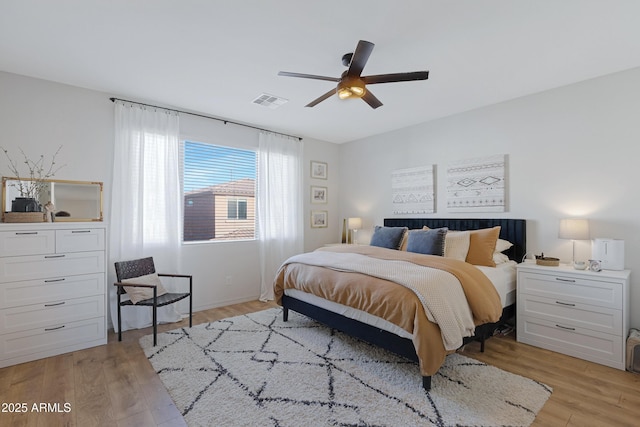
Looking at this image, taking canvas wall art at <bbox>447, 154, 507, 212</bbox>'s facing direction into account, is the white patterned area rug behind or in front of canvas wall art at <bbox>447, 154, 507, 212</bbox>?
in front

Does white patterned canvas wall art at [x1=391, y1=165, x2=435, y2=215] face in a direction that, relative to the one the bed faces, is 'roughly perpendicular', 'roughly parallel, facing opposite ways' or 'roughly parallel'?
roughly parallel

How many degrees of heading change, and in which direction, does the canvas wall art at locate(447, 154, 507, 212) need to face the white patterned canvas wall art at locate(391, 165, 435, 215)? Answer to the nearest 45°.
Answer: approximately 45° to its right

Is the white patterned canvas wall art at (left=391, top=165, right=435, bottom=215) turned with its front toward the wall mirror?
yes

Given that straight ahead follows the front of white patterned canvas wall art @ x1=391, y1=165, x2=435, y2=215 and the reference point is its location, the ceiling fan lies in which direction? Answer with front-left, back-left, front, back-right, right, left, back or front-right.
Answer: front-left

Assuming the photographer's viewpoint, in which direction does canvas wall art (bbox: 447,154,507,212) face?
facing the viewer and to the left of the viewer

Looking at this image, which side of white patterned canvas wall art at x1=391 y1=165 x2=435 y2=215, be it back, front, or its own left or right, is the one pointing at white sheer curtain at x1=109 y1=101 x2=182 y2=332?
front

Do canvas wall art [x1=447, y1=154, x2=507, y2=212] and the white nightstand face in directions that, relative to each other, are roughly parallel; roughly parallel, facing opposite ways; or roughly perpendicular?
roughly parallel

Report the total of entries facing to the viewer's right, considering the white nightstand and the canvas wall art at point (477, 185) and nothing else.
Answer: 0

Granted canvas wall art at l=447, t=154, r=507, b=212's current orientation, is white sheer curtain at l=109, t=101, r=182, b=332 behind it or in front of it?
in front

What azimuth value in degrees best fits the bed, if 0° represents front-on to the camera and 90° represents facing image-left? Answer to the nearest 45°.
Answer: approximately 45°

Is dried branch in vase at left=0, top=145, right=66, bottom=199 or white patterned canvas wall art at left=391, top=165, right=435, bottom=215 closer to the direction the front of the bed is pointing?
the dried branch in vase

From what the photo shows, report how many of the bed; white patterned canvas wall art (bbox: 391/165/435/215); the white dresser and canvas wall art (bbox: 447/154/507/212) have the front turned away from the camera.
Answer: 0

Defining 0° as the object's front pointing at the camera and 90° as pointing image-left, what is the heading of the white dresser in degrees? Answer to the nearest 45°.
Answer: approximately 315°
